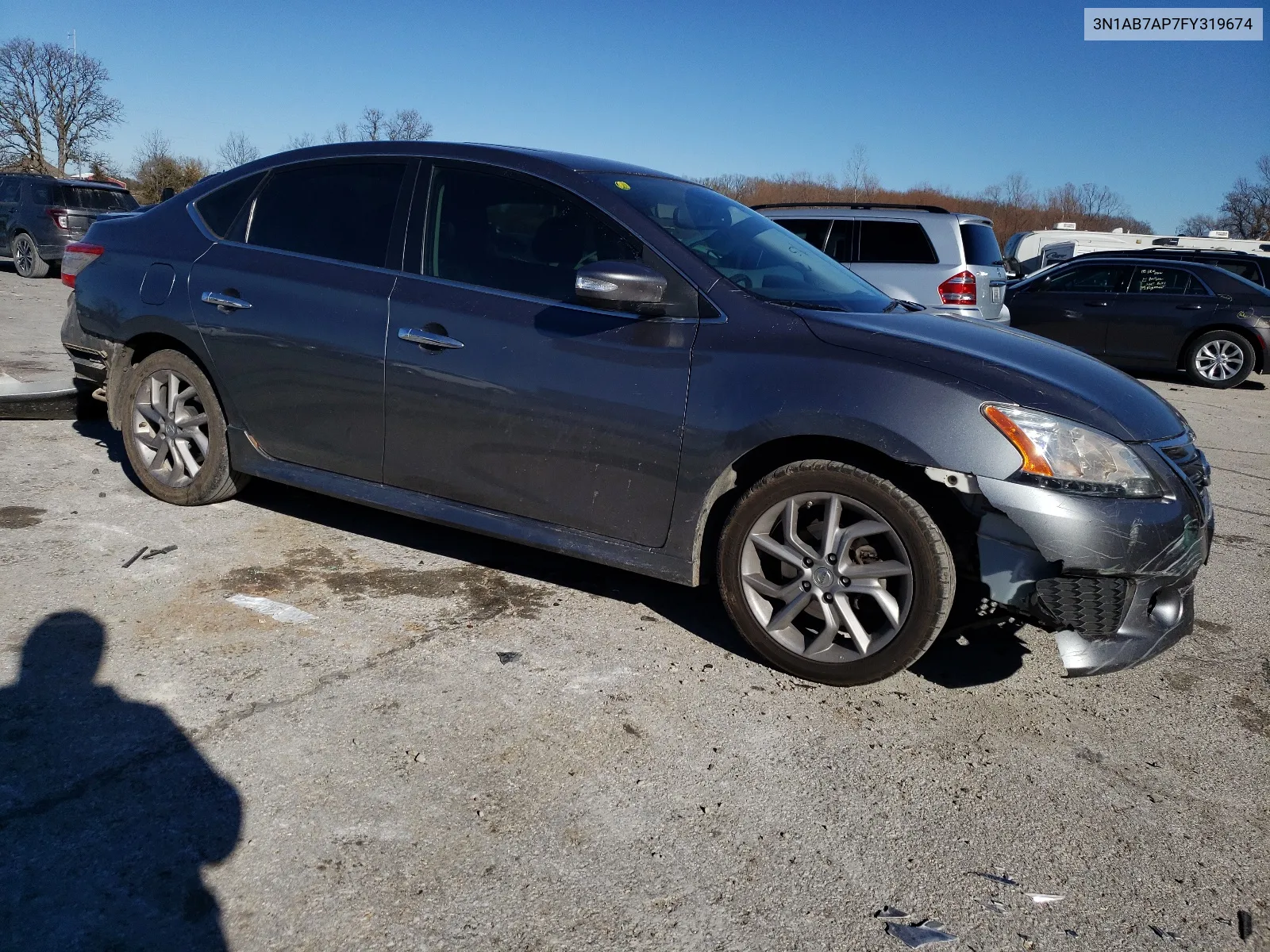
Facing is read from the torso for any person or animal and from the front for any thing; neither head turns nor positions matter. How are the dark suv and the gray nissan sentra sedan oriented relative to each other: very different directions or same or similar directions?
very different directions

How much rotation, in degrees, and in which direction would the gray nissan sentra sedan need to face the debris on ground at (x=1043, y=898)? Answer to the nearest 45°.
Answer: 0° — it already faces it

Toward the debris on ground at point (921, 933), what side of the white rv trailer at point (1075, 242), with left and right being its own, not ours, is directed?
left

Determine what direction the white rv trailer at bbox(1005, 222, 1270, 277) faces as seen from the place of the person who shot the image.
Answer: facing to the left of the viewer

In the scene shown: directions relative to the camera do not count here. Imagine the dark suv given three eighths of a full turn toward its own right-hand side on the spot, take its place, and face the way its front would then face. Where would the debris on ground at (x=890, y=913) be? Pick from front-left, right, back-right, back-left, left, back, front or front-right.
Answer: right

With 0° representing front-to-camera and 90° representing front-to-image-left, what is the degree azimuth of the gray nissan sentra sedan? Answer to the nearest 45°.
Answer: approximately 315°

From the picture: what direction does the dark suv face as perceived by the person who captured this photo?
facing away from the viewer and to the left of the viewer

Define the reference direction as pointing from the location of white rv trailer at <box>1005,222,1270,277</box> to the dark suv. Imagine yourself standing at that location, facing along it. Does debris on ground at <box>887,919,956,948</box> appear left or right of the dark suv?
left

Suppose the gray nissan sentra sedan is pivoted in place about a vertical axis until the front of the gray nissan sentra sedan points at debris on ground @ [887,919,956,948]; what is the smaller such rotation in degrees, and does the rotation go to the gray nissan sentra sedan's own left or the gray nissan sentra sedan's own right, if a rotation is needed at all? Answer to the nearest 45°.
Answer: approximately 45° to the gray nissan sentra sedan's own right

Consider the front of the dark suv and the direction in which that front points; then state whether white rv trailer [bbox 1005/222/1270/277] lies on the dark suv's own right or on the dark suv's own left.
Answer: on the dark suv's own right

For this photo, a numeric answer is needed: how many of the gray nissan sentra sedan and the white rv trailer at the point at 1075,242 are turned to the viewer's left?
1

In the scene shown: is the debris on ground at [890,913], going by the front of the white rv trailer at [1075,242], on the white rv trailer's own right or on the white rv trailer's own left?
on the white rv trailer's own left
